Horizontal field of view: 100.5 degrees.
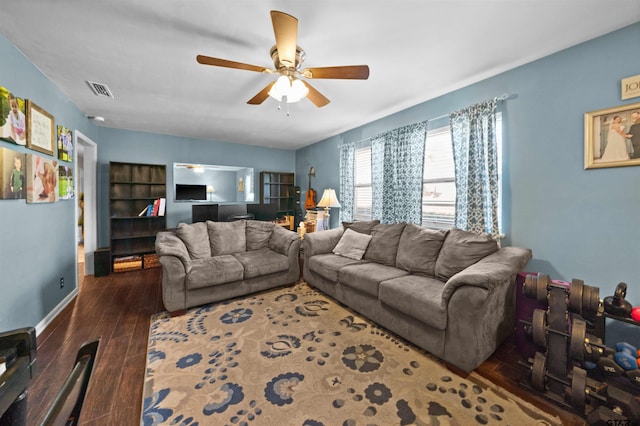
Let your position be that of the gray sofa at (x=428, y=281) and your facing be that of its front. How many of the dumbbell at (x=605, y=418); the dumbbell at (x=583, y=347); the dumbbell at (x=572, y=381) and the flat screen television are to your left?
3

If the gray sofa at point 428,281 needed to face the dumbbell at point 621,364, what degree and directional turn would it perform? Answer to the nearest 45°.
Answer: approximately 90° to its left

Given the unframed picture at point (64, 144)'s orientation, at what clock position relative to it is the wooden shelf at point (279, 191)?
The wooden shelf is roughly at 10 o'clock from the unframed picture.

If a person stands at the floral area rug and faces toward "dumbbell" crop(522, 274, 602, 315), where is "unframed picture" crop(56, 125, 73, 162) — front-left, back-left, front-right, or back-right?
back-left

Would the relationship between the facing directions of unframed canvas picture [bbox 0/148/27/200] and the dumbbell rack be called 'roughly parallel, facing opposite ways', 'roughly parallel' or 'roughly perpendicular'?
roughly parallel, facing opposite ways

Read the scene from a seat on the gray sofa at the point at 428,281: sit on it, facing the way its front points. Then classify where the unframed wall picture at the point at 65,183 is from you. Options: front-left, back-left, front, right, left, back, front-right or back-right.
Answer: front-right

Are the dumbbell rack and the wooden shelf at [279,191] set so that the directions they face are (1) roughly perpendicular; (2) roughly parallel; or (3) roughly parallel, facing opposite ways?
roughly perpendicular

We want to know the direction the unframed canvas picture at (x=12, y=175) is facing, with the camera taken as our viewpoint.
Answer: facing the viewer and to the right of the viewer

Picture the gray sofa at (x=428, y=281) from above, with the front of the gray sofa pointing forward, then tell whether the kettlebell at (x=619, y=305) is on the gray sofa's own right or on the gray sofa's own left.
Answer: on the gray sofa's own left

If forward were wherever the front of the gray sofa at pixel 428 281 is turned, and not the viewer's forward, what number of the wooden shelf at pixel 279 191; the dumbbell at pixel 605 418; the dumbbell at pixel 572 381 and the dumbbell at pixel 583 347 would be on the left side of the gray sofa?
3

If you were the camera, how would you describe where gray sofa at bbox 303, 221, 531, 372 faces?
facing the viewer and to the left of the viewer

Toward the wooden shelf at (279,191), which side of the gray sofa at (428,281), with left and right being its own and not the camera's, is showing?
right

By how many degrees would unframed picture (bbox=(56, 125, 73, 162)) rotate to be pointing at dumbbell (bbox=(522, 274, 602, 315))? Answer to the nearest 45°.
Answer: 0° — it already faces it

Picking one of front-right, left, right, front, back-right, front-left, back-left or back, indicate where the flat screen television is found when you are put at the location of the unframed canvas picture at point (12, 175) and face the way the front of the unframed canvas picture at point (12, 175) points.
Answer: left

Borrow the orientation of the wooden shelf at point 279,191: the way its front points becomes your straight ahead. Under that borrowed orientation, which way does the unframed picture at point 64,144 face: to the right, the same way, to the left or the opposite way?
to the left

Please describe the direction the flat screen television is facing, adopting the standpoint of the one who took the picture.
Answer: facing the viewer

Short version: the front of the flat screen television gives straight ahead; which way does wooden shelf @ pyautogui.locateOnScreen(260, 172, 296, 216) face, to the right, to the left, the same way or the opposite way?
the same way

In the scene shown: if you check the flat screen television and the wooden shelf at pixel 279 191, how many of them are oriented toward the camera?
2
